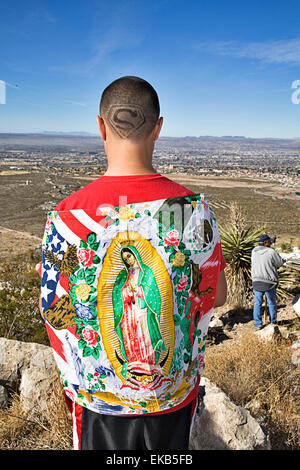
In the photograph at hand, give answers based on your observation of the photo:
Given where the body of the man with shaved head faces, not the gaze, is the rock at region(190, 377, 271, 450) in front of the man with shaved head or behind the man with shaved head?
in front

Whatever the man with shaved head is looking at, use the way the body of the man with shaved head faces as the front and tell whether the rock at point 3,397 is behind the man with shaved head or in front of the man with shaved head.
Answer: in front

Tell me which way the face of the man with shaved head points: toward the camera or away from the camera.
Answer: away from the camera

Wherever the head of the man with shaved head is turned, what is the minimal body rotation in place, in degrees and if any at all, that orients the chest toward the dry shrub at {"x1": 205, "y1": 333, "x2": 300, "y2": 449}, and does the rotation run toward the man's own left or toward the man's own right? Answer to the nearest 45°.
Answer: approximately 45° to the man's own right

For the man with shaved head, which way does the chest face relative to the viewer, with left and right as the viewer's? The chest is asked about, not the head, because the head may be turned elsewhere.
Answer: facing away from the viewer

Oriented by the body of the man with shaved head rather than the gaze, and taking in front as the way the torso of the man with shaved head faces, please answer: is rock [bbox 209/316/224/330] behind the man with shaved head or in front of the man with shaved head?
in front
